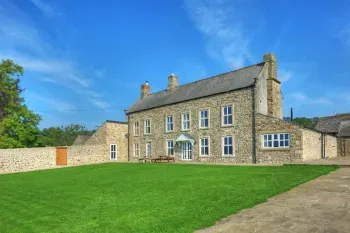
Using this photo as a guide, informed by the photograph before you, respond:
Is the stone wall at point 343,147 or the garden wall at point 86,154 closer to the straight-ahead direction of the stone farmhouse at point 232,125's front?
the garden wall

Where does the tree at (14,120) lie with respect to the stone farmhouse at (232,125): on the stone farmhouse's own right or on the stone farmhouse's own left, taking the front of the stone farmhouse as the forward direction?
on the stone farmhouse's own right

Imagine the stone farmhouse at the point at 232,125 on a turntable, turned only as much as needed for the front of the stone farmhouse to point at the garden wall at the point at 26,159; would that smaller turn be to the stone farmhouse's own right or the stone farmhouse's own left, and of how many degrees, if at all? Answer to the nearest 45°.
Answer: approximately 45° to the stone farmhouse's own right

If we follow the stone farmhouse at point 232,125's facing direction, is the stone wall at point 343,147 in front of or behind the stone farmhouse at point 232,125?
behind

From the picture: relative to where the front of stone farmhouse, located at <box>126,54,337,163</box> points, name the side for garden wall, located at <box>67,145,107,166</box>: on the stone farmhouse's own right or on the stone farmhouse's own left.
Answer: on the stone farmhouse's own right

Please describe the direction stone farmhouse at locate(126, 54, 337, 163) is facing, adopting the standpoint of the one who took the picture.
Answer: facing the viewer and to the left of the viewer

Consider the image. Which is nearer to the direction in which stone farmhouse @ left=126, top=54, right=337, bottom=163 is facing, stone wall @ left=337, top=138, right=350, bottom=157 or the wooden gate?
the wooden gate
